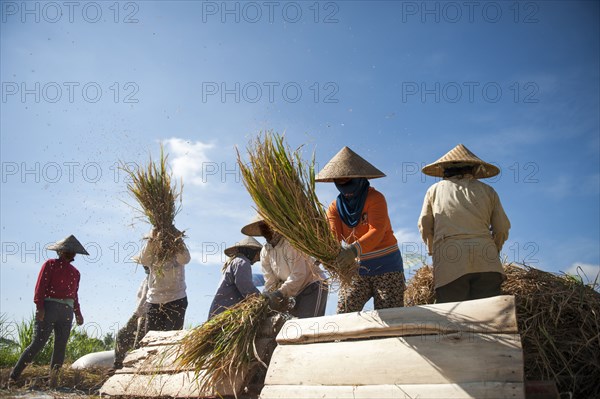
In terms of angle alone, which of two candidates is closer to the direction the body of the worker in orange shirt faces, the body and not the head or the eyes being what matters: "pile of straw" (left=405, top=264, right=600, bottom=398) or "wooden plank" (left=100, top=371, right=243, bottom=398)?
the wooden plank

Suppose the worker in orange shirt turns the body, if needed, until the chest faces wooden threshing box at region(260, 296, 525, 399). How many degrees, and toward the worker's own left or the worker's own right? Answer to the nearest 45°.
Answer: approximately 45° to the worker's own left

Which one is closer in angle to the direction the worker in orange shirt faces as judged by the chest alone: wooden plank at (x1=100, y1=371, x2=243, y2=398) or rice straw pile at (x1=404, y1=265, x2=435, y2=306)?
the wooden plank

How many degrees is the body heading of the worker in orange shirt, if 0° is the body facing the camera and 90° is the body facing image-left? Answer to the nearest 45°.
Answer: approximately 45°

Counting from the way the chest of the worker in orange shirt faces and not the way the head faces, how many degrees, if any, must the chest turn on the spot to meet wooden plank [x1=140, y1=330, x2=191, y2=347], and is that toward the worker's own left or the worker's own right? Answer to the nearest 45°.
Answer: approximately 45° to the worker's own right

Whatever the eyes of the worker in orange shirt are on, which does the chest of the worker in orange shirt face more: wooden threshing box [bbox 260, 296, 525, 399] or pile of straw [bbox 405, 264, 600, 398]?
the wooden threshing box

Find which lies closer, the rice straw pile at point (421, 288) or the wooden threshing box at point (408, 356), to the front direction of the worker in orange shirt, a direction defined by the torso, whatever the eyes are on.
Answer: the wooden threshing box

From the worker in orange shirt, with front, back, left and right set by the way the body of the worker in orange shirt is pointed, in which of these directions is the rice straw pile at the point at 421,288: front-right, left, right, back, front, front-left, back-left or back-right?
back

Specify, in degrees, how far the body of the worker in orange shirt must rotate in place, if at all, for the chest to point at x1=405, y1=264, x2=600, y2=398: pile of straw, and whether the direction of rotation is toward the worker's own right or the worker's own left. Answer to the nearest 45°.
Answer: approximately 135° to the worker's own left
